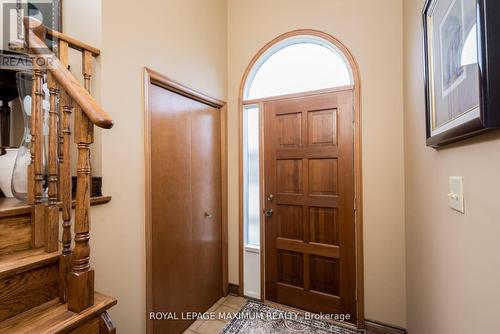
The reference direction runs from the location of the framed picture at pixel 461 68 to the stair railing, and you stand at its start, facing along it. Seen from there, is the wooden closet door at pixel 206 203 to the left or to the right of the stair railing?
right

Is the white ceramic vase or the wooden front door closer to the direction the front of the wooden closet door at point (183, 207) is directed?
the wooden front door

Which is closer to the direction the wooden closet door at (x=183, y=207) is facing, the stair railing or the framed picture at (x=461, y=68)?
the framed picture

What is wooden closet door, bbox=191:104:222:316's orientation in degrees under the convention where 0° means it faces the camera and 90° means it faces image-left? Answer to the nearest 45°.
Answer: approximately 315°
